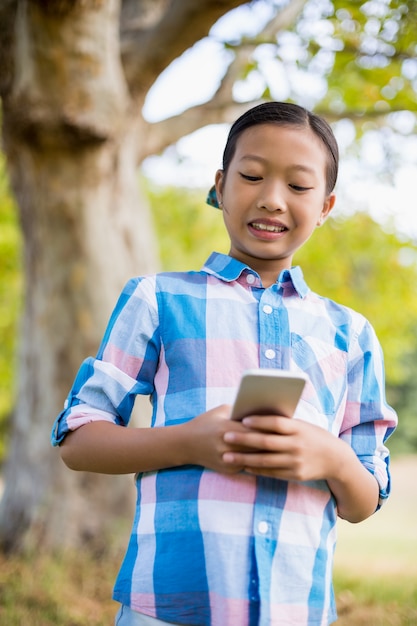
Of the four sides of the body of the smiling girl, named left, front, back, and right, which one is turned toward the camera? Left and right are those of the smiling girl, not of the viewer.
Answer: front

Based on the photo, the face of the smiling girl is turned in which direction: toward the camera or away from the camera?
toward the camera

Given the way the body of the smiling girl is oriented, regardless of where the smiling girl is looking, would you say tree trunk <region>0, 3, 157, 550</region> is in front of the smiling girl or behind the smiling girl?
behind
